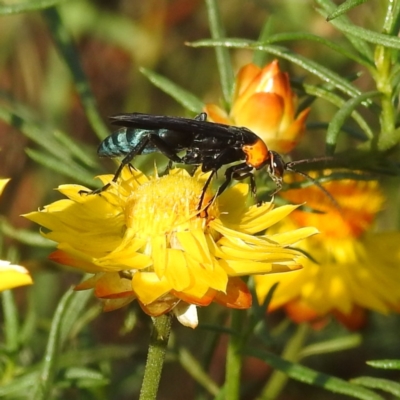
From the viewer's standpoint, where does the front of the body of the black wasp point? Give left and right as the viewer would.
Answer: facing to the right of the viewer

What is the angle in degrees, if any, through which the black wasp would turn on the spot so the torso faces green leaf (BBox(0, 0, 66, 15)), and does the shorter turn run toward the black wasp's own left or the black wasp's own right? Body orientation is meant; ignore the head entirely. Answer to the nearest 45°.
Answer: approximately 180°
